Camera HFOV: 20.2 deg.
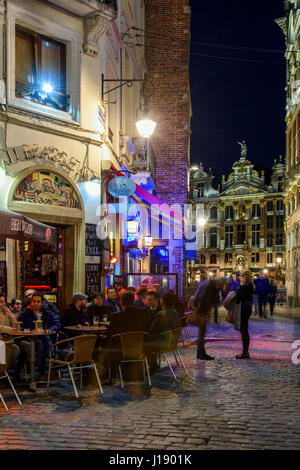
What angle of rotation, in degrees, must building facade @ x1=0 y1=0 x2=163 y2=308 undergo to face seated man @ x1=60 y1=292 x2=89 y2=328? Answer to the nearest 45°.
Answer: approximately 45° to its right

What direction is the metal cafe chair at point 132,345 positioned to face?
away from the camera

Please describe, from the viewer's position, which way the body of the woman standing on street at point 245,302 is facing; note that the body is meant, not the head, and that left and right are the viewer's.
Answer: facing to the left of the viewer

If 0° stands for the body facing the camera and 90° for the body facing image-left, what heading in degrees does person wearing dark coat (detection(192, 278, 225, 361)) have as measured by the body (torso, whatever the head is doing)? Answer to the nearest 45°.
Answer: approximately 270°

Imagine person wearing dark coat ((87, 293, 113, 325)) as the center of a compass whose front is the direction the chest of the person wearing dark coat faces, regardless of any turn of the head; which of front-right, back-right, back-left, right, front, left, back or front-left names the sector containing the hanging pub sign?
back

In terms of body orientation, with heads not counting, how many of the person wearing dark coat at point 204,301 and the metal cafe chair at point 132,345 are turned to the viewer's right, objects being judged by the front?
1

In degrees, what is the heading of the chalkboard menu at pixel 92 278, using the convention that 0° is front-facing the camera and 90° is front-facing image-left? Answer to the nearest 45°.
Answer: approximately 315°
